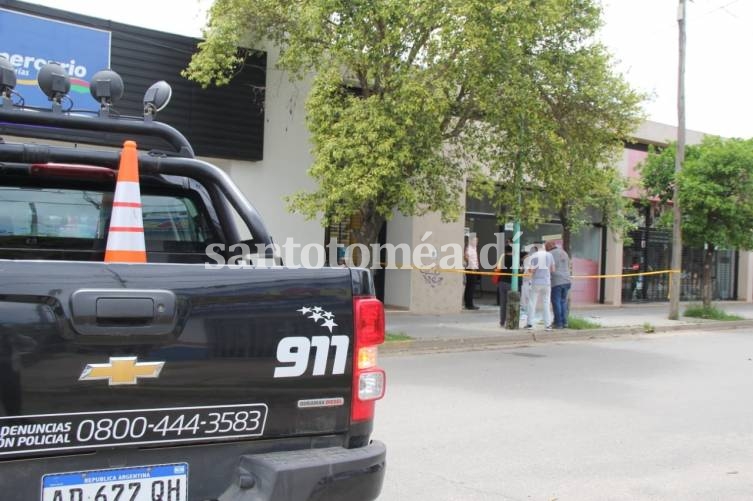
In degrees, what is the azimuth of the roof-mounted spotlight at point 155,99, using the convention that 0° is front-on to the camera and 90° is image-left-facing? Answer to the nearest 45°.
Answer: approximately 225°

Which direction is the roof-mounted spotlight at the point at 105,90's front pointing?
away from the camera

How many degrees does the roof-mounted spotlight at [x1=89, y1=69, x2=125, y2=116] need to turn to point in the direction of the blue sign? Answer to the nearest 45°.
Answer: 0° — it already faces it

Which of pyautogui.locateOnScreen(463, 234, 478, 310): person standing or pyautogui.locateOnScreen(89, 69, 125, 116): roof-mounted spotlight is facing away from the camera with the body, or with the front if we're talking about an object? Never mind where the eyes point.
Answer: the roof-mounted spotlight

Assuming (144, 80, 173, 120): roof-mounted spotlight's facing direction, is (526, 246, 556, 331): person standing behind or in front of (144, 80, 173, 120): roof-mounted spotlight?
in front

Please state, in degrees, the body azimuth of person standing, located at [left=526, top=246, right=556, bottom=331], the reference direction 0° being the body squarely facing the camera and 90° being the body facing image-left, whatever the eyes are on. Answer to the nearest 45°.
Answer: approximately 180°

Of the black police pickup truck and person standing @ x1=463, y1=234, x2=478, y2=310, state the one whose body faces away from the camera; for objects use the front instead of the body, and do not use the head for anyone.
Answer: the black police pickup truck

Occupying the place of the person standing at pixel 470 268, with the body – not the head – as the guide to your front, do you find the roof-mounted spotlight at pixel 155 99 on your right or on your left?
on your right

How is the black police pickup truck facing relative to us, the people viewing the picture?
facing away from the viewer

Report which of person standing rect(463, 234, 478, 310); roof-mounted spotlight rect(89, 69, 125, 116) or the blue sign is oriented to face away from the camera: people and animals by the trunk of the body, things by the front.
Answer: the roof-mounted spotlight
